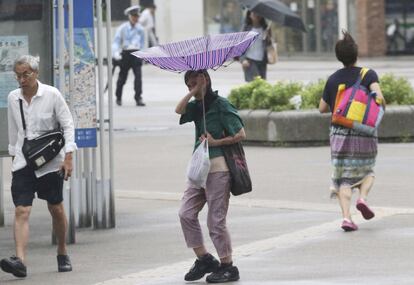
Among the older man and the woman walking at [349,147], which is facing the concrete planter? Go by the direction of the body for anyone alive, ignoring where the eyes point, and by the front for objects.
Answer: the woman walking

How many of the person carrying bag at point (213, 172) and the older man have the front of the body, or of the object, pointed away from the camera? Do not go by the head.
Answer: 0

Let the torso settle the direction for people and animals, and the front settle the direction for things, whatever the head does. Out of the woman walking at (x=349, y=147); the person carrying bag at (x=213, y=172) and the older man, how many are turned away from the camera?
1

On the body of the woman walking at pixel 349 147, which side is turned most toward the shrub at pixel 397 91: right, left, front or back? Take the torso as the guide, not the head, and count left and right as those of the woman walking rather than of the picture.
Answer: front

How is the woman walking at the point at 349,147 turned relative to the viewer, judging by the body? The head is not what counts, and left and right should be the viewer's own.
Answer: facing away from the viewer

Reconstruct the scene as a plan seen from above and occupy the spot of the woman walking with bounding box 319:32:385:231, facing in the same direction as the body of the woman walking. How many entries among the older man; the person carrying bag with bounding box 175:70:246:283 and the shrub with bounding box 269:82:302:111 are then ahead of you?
1

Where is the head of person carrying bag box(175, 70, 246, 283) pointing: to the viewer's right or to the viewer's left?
to the viewer's left

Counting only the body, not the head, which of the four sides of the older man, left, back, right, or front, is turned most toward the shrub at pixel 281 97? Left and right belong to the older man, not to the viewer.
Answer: back

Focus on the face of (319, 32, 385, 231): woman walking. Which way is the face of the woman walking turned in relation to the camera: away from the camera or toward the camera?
away from the camera

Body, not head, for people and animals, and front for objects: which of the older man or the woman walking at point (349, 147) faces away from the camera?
the woman walking

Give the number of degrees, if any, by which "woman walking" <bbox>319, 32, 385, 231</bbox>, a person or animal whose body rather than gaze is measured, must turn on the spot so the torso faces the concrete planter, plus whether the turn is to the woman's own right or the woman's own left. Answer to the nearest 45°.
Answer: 0° — they already face it

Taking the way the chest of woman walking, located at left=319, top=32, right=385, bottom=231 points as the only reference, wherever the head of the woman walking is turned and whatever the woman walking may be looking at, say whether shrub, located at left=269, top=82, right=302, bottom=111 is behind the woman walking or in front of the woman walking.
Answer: in front
